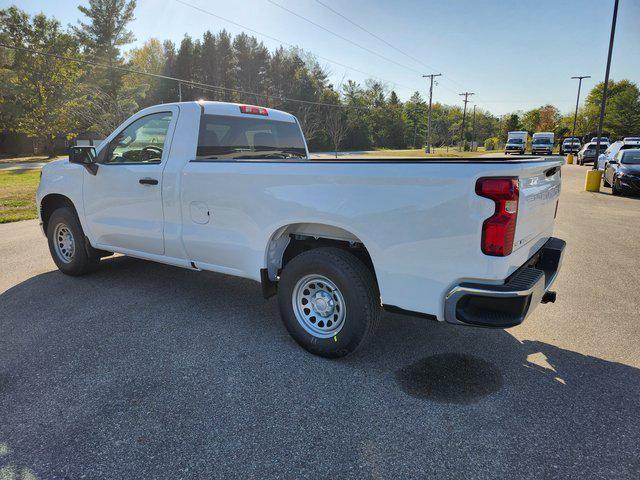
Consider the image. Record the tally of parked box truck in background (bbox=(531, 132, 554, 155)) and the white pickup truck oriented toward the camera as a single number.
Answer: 1

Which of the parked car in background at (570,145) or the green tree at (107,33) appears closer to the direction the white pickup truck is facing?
the green tree

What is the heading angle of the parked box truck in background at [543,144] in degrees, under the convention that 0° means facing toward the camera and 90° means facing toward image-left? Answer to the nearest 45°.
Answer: approximately 0°

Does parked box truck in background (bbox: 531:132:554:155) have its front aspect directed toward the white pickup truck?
yes

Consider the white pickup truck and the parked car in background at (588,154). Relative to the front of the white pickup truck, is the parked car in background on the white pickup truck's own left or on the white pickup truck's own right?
on the white pickup truck's own right

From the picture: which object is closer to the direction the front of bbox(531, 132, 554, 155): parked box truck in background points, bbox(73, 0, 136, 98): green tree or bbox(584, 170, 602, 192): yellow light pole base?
the yellow light pole base

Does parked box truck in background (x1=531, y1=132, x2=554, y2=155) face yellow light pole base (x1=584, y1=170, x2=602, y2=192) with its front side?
yes

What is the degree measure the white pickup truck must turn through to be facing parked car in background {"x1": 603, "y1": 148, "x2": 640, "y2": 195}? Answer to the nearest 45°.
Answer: approximately 90° to its right

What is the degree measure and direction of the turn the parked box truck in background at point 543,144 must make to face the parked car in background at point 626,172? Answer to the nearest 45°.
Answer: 0° — it already faces it

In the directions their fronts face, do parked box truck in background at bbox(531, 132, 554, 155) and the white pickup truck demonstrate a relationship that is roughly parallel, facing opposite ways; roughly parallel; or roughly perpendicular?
roughly perpendicular

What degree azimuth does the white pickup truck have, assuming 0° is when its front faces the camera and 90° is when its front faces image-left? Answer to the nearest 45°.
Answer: approximately 135°

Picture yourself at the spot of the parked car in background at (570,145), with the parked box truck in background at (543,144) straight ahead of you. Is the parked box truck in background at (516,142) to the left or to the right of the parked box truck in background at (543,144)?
right

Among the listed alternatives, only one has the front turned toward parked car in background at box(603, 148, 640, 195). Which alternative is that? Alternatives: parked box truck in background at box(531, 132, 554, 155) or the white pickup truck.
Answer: parked box truck in background at box(531, 132, 554, 155)
